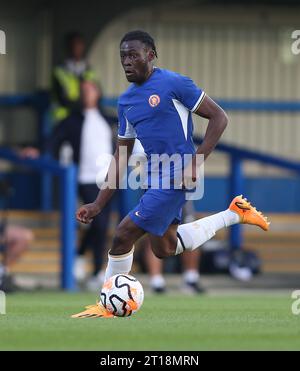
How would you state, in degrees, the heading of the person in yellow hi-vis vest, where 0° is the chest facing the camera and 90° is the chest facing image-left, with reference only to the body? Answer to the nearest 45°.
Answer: approximately 315°

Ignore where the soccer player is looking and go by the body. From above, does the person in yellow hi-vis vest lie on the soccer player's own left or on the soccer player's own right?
on the soccer player's own right

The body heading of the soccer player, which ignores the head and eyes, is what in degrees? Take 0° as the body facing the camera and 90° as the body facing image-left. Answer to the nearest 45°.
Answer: approximately 45°
